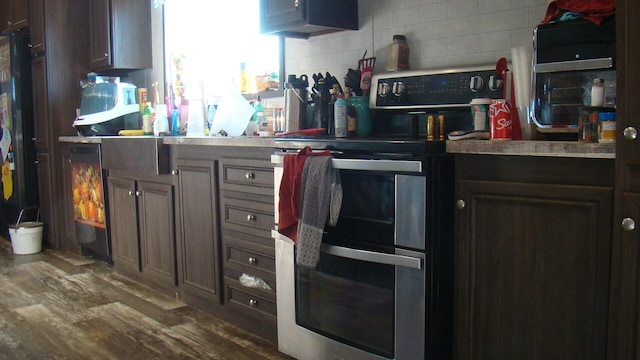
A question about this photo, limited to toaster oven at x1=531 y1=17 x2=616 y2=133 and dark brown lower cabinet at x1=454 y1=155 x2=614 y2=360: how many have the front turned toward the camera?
2

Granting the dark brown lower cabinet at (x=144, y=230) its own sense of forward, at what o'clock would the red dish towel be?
The red dish towel is roughly at 10 o'clock from the dark brown lower cabinet.

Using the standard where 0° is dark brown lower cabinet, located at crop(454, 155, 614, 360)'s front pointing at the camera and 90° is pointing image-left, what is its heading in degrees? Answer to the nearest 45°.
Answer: approximately 0°

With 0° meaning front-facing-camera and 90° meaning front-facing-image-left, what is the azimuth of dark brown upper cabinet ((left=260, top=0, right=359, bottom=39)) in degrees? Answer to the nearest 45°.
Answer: approximately 45°

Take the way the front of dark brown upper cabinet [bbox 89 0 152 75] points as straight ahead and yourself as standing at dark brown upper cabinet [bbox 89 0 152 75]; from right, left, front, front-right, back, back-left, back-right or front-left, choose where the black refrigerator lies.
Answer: right

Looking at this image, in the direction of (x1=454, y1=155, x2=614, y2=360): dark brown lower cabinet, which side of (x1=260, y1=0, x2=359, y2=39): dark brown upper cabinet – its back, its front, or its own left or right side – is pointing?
left

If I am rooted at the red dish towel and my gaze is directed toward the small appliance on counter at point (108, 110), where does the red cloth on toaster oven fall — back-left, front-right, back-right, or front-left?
back-right

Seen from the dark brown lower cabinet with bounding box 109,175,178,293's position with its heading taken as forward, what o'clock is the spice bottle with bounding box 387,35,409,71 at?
The spice bottle is roughly at 9 o'clock from the dark brown lower cabinet.
